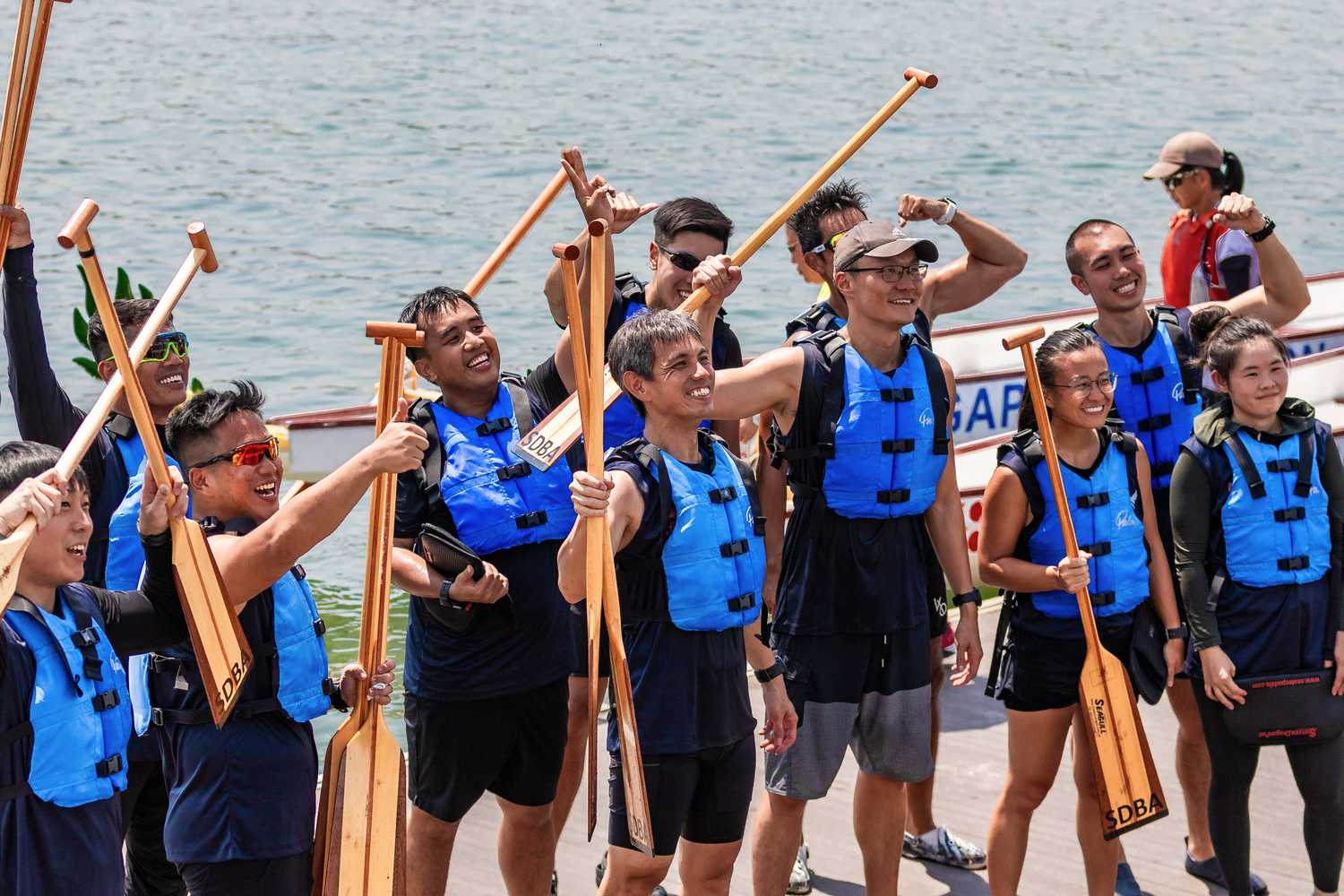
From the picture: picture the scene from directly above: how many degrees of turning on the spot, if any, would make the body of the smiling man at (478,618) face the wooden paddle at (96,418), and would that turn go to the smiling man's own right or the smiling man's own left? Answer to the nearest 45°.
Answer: approximately 90° to the smiling man's own right

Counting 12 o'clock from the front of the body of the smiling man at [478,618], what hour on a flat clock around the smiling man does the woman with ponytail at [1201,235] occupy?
The woman with ponytail is roughly at 9 o'clock from the smiling man.

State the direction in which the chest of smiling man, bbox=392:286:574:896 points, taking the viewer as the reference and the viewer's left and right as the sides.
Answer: facing the viewer and to the right of the viewer

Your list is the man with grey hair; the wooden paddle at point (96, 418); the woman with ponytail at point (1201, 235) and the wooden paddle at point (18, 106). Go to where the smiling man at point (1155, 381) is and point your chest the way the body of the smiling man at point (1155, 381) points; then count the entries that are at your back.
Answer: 1

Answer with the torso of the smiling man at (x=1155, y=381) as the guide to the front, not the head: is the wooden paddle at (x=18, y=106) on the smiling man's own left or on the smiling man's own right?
on the smiling man's own right

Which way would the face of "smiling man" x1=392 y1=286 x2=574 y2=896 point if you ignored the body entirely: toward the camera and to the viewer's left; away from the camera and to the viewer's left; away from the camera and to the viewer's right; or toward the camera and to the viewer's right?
toward the camera and to the viewer's right

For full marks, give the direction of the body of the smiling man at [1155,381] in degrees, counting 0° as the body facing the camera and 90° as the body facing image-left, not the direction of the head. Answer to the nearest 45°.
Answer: approximately 0°

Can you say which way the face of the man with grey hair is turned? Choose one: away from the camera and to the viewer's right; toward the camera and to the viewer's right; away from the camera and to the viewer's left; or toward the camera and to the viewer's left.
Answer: toward the camera and to the viewer's right

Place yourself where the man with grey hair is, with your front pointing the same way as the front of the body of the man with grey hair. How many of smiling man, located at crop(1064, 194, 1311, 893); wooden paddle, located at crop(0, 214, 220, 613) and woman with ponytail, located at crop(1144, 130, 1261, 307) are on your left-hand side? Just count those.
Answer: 2

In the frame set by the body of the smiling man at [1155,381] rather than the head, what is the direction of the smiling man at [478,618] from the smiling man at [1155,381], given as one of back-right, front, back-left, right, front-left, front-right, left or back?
front-right

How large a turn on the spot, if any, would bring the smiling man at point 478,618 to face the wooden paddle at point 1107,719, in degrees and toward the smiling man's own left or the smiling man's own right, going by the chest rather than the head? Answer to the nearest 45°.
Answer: approximately 45° to the smiling man's own left

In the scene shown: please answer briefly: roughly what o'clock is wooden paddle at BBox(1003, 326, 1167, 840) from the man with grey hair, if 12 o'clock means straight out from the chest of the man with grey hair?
The wooden paddle is roughly at 10 o'clock from the man with grey hair.

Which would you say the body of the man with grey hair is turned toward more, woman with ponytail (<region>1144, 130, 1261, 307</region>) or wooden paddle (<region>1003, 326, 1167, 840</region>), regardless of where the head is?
the wooden paddle

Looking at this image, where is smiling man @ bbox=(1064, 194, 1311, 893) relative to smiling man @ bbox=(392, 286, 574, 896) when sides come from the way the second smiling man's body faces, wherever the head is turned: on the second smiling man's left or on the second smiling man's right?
on the second smiling man's left
